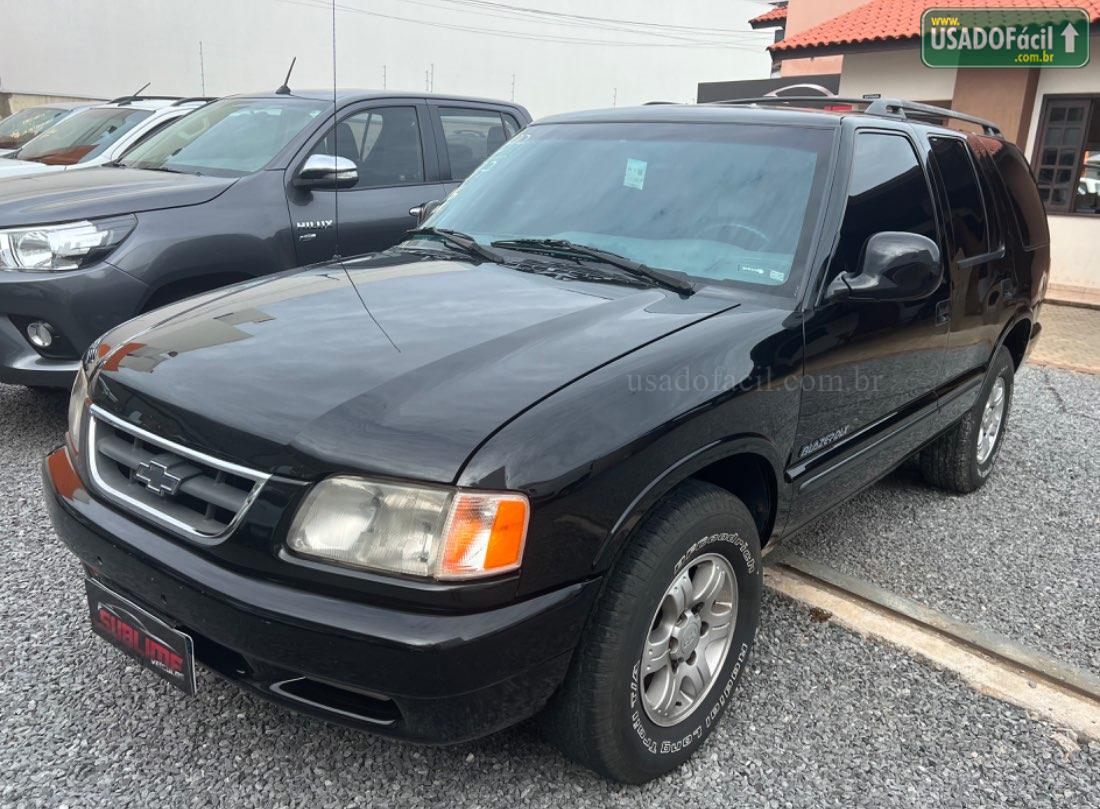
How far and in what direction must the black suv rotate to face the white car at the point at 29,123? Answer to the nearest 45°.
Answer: approximately 90° to its right

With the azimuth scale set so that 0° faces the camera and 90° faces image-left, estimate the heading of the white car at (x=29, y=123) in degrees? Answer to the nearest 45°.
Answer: approximately 45°

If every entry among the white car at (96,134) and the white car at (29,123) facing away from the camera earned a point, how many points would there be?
0

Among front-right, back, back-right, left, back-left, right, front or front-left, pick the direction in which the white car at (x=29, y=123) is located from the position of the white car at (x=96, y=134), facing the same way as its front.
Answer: back-right

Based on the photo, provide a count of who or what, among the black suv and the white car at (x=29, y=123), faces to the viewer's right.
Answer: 0

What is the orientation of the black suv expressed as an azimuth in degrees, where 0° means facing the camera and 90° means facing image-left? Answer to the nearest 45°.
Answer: approximately 45°

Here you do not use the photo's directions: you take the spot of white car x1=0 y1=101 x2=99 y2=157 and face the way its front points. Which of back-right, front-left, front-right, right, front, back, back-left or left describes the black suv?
front-left

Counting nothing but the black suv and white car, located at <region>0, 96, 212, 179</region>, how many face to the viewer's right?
0

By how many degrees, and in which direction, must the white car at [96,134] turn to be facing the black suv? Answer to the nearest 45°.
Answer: approximately 45° to its left
